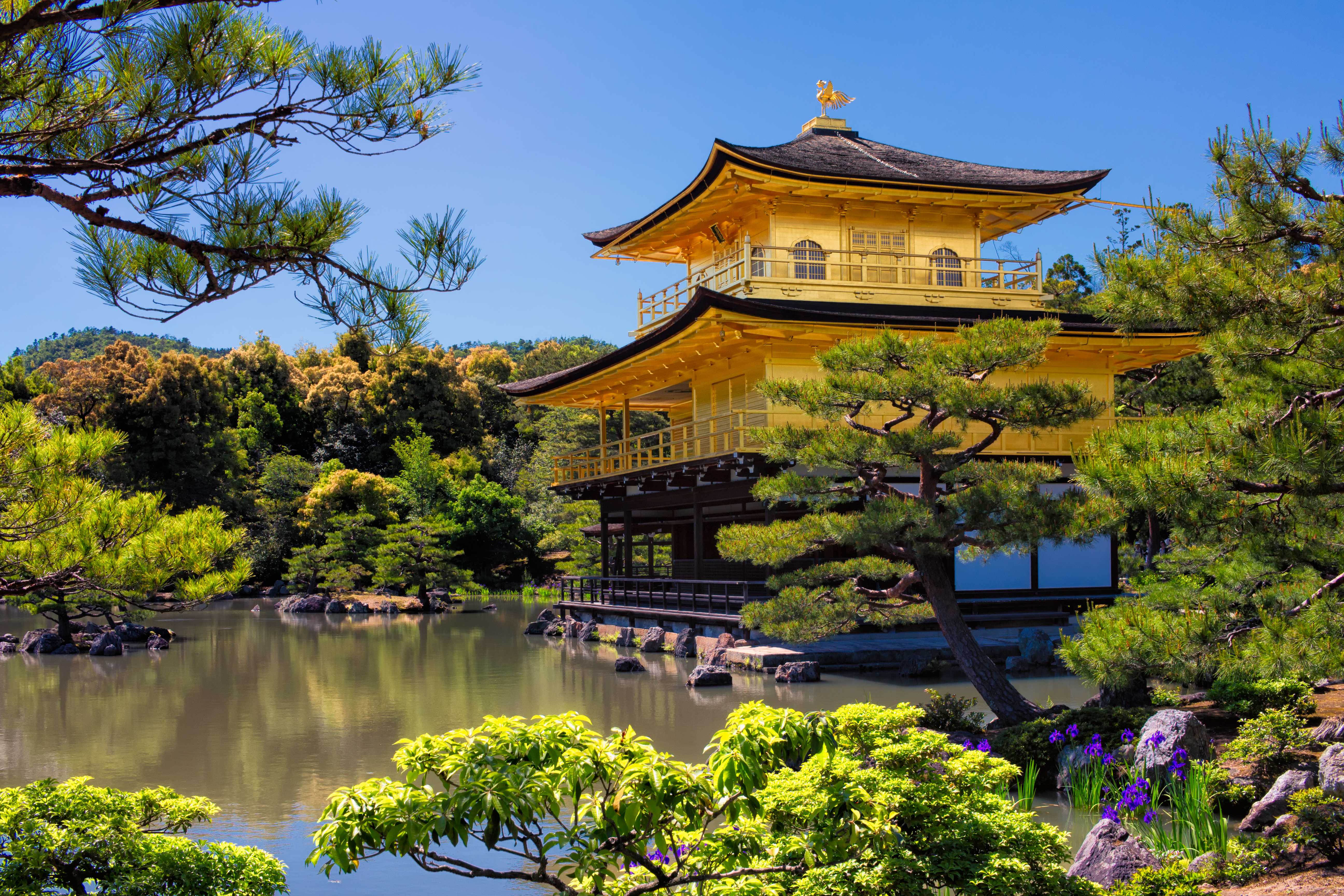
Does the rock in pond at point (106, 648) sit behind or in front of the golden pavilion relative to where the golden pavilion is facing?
in front

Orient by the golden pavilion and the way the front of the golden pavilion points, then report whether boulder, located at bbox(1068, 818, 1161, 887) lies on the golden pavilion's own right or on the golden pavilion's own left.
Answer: on the golden pavilion's own left

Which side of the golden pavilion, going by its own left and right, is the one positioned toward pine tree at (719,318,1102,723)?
left
